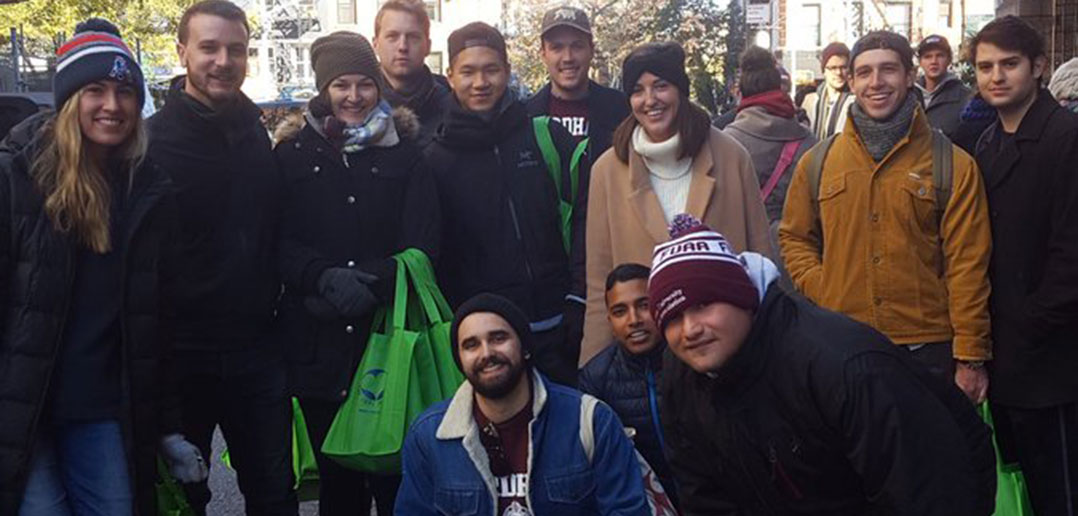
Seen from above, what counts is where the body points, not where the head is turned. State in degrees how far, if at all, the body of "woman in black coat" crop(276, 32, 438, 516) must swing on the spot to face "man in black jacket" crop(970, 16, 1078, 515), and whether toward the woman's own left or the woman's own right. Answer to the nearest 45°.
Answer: approximately 90° to the woman's own left

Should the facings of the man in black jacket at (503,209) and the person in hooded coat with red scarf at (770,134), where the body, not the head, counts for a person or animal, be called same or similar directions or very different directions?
very different directions

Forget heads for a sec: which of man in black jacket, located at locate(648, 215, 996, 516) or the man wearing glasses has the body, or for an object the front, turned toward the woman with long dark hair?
the man wearing glasses

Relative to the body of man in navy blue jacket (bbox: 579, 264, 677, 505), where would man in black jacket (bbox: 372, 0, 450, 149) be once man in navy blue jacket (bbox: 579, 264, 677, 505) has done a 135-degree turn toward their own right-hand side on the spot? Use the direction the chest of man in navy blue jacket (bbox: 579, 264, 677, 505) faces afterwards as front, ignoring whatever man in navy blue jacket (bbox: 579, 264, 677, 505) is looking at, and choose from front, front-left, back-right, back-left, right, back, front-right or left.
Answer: front

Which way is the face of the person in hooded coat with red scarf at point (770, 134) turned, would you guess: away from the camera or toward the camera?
away from the camera

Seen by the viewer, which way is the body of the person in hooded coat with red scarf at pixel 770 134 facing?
away from the camera
